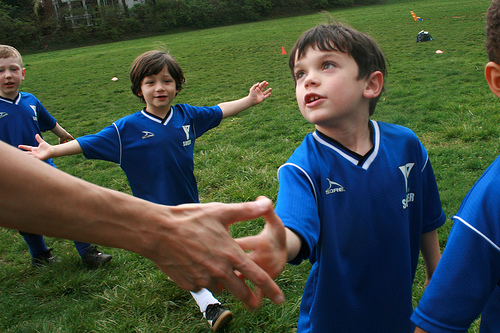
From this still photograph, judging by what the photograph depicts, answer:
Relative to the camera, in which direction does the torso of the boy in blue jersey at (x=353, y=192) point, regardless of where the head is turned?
toward the camera

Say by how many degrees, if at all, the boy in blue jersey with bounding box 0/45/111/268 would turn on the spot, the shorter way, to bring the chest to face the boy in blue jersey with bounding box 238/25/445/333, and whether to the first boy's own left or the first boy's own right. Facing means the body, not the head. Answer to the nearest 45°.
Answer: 0° — they already face them

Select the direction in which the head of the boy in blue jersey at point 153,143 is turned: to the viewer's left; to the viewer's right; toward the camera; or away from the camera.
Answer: toward the camera

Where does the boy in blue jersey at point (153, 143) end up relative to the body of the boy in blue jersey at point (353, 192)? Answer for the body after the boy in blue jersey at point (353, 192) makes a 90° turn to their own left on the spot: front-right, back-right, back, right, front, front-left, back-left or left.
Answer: back-left

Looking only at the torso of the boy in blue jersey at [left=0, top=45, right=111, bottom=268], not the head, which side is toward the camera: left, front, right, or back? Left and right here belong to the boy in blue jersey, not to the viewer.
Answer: front

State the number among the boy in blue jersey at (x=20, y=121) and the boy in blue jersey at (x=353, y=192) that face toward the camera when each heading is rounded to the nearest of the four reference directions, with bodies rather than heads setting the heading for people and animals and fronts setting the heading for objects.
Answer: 2

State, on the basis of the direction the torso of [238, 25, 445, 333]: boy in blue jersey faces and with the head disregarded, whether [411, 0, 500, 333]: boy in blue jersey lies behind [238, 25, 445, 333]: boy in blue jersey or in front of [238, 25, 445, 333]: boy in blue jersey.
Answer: in front

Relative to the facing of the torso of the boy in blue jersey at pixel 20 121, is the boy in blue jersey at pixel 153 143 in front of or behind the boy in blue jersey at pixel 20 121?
in front

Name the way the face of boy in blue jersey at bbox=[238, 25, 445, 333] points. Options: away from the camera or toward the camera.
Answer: toward the camera
